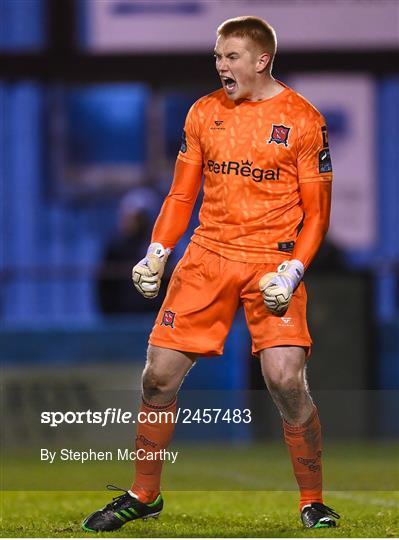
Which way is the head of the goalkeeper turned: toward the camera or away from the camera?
toward the camera

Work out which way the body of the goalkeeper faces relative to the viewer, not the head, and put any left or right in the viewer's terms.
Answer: facing the viewer and to the left of the viewer
